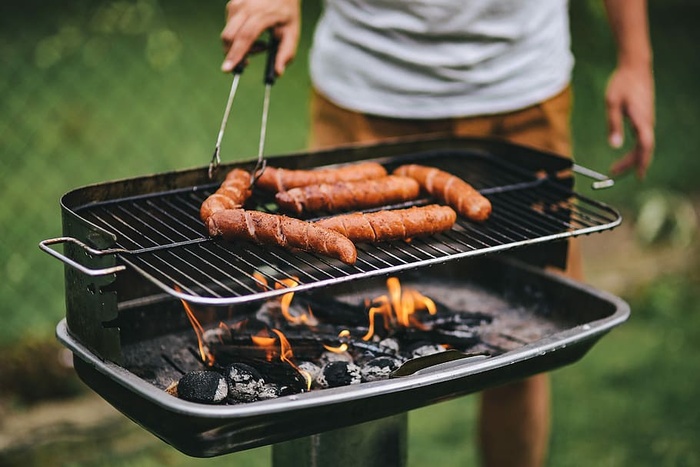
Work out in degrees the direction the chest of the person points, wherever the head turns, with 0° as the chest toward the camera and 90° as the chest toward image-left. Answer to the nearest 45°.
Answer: approximately 0°

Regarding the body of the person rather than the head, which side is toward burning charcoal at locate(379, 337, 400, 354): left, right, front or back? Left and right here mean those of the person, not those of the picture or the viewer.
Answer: front

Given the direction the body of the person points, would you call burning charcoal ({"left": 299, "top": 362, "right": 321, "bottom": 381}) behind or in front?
in front

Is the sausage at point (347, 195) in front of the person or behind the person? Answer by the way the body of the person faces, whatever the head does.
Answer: in front

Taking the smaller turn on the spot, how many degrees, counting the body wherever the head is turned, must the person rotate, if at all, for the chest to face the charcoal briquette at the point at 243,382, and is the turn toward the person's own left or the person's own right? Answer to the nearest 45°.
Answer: approximately 45° to the person's own right

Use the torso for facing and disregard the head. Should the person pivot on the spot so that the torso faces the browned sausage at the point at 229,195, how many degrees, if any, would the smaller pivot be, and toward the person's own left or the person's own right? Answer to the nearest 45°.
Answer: approximately 45° to the person's own right

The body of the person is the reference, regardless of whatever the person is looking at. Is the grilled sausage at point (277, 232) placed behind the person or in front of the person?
in front

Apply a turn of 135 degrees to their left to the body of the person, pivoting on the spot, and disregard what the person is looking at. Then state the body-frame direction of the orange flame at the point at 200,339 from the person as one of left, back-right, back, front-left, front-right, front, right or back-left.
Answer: back

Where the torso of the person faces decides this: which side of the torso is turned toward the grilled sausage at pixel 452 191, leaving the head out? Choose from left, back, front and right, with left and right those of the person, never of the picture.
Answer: front
